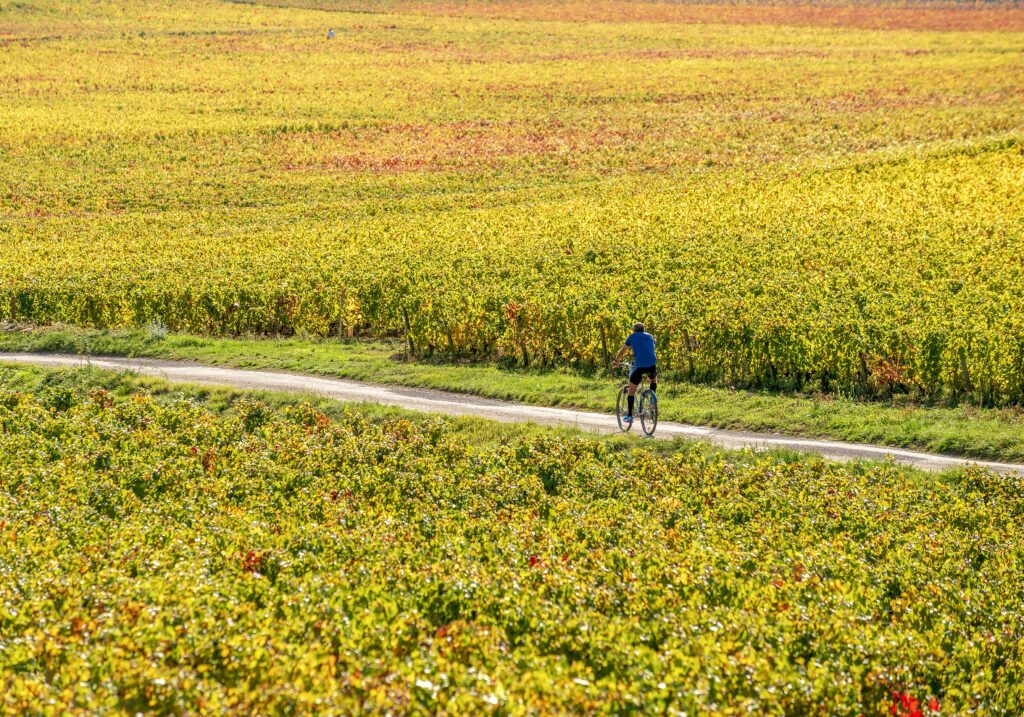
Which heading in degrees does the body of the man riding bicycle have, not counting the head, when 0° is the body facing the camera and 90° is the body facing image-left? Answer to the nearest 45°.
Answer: approximately 135°

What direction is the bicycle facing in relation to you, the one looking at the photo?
facing away from the viewer and to the left of the viewer
